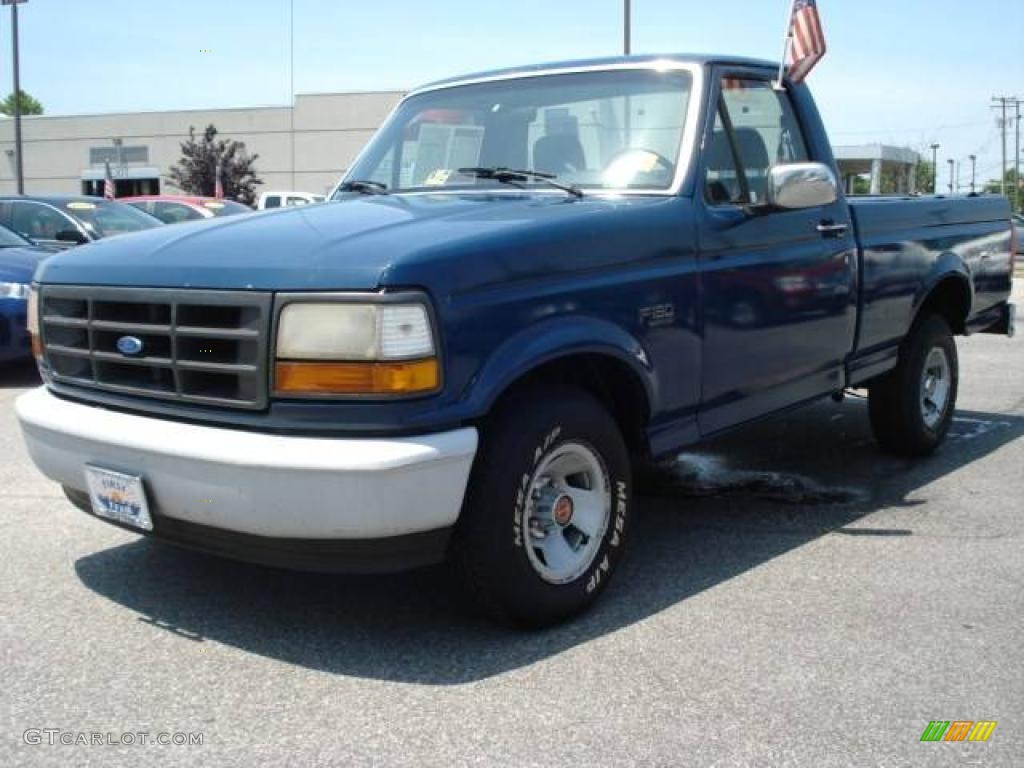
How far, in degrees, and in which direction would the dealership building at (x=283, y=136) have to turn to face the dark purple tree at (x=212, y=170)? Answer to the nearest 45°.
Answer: approximately 45° to its right

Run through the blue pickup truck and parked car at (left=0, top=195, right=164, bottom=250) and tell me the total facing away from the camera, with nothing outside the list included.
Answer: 0

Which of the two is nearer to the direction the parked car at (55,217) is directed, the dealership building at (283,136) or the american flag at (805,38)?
the american flag

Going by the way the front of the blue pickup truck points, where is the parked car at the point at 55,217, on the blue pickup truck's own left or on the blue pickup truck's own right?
on the blue pickup truck's own right

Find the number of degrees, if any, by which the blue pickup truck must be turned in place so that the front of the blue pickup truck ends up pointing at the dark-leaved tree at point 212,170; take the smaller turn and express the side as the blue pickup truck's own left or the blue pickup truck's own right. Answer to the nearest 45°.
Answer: approximately 135° to the blue pickup truck's own right

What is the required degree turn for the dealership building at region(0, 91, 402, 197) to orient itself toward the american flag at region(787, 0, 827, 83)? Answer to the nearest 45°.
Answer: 0° — it already faces it

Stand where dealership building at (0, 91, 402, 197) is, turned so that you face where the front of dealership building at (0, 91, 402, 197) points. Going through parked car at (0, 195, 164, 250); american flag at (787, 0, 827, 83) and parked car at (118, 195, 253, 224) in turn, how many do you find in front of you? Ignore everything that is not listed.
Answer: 3

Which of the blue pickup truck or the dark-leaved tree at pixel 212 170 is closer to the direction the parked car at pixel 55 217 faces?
the blue pickup truck

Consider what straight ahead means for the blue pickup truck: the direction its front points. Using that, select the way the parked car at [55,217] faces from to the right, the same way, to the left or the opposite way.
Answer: to the left

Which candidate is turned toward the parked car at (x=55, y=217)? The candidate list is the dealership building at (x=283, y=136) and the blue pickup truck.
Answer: the dealership building

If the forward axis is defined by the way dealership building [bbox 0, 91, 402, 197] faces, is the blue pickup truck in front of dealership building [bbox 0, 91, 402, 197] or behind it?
in front

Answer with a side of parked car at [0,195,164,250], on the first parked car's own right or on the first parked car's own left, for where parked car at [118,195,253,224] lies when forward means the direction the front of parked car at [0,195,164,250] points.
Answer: on the first parked car's own left
